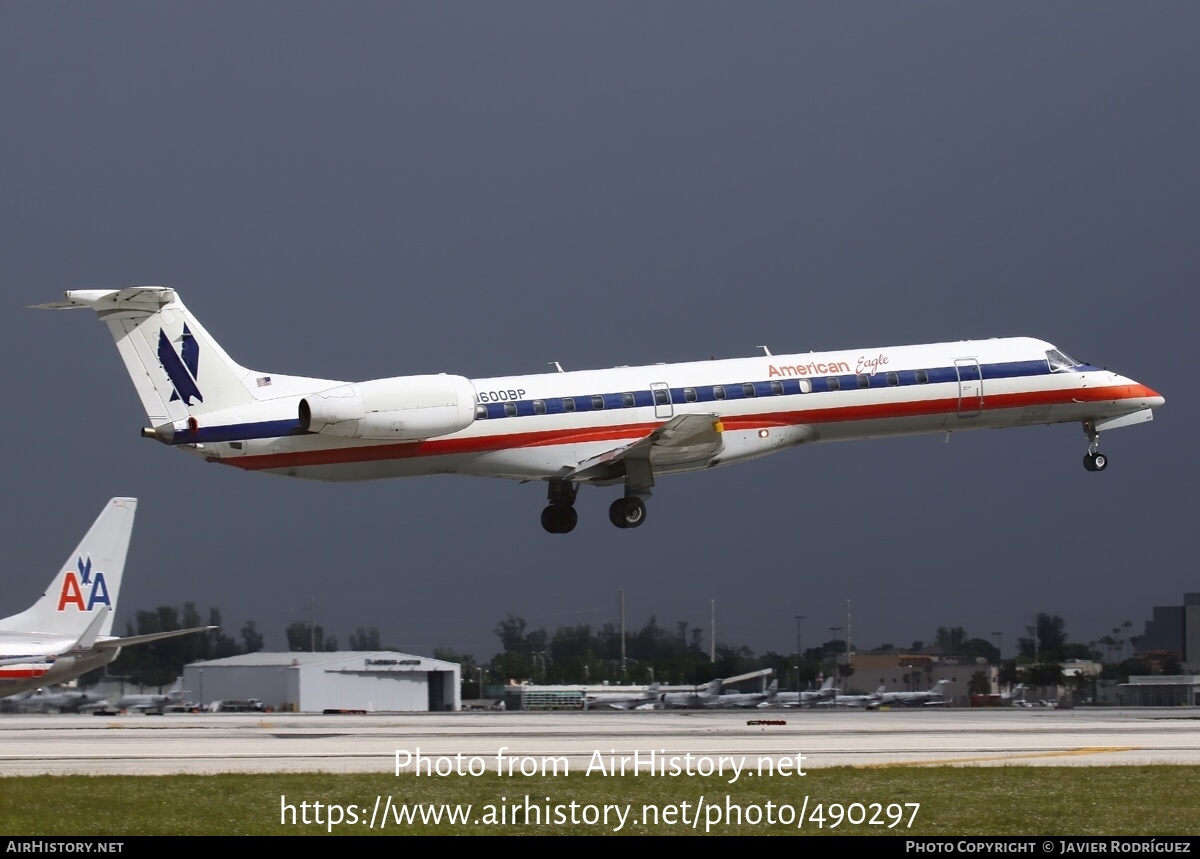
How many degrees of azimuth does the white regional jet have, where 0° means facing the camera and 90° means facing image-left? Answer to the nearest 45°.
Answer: approximately 270°

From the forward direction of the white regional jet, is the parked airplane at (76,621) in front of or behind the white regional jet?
behind
